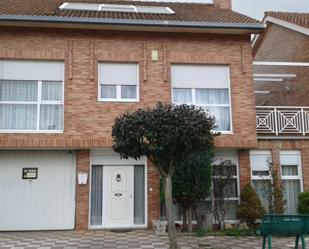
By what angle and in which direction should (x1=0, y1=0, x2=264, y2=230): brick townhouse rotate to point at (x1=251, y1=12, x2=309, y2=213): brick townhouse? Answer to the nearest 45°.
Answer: approximately 90° to its left

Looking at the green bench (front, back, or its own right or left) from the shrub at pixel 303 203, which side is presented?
back

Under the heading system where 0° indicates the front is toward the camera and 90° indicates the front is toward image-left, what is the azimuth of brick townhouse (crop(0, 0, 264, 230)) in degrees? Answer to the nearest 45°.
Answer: approximately 0°

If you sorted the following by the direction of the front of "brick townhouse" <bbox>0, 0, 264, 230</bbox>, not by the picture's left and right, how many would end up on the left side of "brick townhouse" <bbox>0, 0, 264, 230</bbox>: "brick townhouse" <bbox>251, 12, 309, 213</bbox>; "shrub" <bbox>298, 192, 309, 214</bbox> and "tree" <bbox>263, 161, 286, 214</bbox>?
3

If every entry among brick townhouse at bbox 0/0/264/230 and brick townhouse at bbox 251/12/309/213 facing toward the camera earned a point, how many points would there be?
2

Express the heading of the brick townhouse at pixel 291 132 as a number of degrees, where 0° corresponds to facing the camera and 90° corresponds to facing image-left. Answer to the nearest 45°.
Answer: approximately 0°
